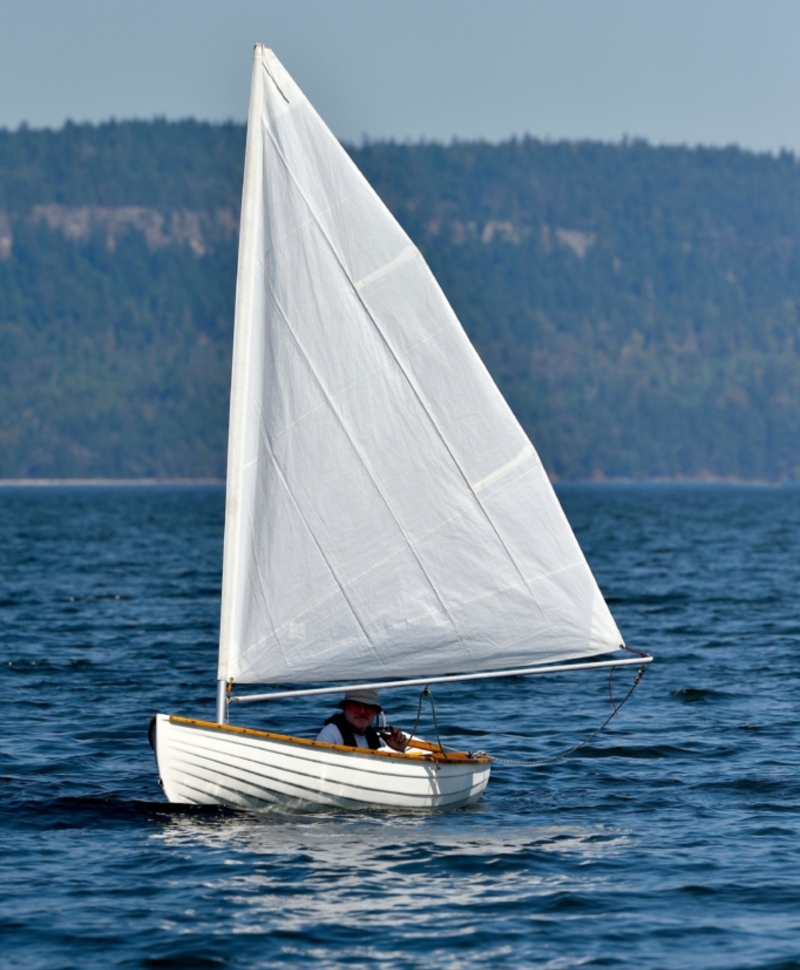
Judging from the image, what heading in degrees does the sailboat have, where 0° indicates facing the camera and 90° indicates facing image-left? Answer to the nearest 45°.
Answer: approximately 45°

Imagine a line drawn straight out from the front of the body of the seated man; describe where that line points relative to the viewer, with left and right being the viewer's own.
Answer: facing the viewer and to the right of the viewer
